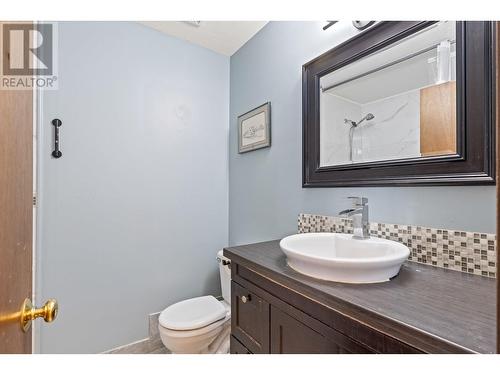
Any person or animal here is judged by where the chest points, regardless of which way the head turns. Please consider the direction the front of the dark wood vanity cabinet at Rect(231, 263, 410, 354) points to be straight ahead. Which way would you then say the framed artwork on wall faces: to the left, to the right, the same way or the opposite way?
the same way

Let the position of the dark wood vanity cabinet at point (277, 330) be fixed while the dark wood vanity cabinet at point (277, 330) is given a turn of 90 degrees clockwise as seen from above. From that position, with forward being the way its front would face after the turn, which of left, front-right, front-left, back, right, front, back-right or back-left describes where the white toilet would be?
front

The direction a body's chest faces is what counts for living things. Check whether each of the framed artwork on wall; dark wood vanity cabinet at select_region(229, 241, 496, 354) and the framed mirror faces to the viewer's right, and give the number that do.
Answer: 0

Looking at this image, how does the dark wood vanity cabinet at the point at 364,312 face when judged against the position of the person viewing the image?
facing the viewer and to the left of the viewer

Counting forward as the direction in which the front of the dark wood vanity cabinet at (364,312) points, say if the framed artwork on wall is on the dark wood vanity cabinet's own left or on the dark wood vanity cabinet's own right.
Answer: on the dark wood vanity cabinet's own right

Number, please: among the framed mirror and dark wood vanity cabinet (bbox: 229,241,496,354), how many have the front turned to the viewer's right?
0

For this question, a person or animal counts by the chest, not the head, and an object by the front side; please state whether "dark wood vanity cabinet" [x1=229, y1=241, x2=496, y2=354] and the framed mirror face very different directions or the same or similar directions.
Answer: same or similar directions

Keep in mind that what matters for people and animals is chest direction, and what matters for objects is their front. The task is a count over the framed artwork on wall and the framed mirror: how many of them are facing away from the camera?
0

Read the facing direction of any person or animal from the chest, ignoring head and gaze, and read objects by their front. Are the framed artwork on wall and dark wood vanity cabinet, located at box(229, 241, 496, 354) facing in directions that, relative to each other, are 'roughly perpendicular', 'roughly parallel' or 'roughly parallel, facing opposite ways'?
roughly parallel

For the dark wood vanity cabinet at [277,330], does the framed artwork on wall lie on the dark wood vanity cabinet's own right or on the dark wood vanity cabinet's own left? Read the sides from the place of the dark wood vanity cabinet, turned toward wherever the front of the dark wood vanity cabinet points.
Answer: on the dark wood vanity cabinet's own right

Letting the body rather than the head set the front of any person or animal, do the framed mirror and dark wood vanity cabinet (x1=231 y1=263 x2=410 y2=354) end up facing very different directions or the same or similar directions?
same or similar directions
